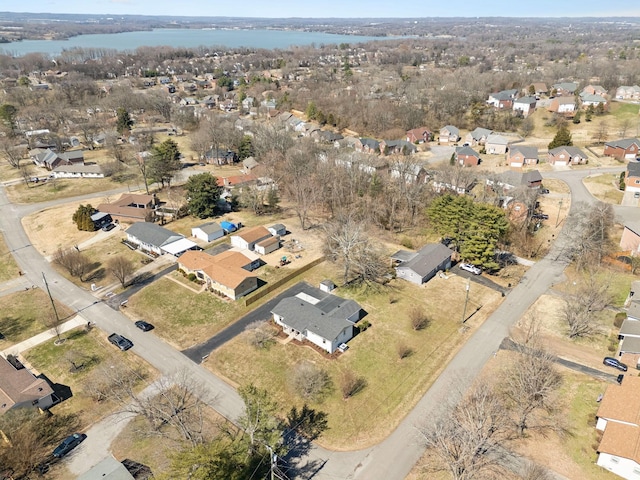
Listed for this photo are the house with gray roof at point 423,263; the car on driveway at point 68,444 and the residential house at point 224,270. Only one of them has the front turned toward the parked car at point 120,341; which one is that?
the residential house

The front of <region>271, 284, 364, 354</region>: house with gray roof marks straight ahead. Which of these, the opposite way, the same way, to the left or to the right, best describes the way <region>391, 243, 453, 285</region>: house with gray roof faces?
to the left

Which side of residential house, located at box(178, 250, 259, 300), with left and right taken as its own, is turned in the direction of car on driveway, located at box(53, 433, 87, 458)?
front

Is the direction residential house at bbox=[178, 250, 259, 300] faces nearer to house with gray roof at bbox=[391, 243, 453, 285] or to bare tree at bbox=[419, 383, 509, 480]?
the bare tree

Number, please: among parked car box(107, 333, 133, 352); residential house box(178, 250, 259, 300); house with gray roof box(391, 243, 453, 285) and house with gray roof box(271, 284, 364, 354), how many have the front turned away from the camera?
0

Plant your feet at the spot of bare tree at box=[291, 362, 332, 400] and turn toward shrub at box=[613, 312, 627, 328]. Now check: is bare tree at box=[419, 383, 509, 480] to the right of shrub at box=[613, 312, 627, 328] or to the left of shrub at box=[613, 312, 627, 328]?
right

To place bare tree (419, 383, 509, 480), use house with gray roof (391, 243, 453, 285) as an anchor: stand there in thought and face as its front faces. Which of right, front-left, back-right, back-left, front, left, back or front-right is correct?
front-right

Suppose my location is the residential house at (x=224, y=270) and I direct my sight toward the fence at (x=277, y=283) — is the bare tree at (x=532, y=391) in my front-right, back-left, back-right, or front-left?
front-right

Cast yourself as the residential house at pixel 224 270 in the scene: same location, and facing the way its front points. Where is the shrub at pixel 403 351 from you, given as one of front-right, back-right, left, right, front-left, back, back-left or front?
left

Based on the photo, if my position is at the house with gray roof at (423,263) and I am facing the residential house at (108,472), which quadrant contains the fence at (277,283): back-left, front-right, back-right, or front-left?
front-right

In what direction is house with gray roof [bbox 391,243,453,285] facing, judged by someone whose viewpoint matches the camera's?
facing the viewer and to the right of the viewer

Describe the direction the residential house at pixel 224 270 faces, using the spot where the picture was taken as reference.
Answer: facing the viewer and to the left of the viewer

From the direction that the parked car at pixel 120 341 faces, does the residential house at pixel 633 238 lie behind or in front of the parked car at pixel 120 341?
in front

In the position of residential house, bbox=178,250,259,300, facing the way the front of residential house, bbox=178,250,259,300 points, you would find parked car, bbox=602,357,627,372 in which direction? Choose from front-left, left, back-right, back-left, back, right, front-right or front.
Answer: left

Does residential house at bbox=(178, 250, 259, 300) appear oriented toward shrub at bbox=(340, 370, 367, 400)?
no

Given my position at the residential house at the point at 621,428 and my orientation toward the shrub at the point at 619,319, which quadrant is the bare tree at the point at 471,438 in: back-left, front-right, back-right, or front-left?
back-left

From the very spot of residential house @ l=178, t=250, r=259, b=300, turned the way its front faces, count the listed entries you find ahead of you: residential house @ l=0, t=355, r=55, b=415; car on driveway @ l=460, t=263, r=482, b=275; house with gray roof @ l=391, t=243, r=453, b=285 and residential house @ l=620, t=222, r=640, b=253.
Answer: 1

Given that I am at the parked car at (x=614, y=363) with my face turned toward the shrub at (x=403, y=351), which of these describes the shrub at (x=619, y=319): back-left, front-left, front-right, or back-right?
back-right

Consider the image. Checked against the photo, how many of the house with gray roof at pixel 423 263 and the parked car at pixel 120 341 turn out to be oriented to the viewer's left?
0

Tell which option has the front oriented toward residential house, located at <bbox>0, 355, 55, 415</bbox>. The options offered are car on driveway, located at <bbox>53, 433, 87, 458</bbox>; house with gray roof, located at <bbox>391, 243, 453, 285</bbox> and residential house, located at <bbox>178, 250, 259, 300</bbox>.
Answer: residential house, located at <bbox>178, 250, 259, 300</bbox>

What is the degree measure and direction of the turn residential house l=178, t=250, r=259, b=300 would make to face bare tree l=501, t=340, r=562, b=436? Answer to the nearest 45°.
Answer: approximately 90° to its left
